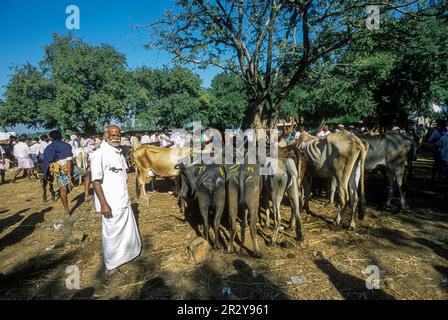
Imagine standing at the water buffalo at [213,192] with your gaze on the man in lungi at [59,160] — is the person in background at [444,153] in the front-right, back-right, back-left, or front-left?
back-right

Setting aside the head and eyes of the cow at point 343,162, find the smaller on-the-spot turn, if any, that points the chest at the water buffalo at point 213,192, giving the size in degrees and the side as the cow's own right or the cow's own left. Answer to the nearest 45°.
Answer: approximately 90° to the cow's own left

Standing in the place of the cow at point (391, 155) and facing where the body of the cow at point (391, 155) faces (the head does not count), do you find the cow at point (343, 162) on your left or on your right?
on your left

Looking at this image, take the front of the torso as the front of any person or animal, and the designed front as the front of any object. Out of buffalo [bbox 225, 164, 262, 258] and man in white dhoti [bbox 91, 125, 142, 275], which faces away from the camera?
the buffalo

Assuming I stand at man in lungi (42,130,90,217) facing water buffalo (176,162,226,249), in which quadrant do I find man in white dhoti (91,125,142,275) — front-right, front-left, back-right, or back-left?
front-right

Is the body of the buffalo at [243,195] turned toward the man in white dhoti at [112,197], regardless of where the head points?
no

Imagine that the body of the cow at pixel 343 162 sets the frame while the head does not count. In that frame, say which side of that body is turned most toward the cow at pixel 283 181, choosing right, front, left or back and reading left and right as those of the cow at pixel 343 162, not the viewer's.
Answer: left

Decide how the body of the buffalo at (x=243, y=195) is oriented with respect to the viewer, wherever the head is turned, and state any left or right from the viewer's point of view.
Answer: facing away from the viewer

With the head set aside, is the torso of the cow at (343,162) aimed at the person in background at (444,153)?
no

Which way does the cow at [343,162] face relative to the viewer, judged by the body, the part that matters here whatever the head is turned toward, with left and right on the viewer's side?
facing away from the viewer and to the left of the viewer

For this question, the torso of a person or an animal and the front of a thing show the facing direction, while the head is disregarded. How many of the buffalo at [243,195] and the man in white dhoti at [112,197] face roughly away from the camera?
1
